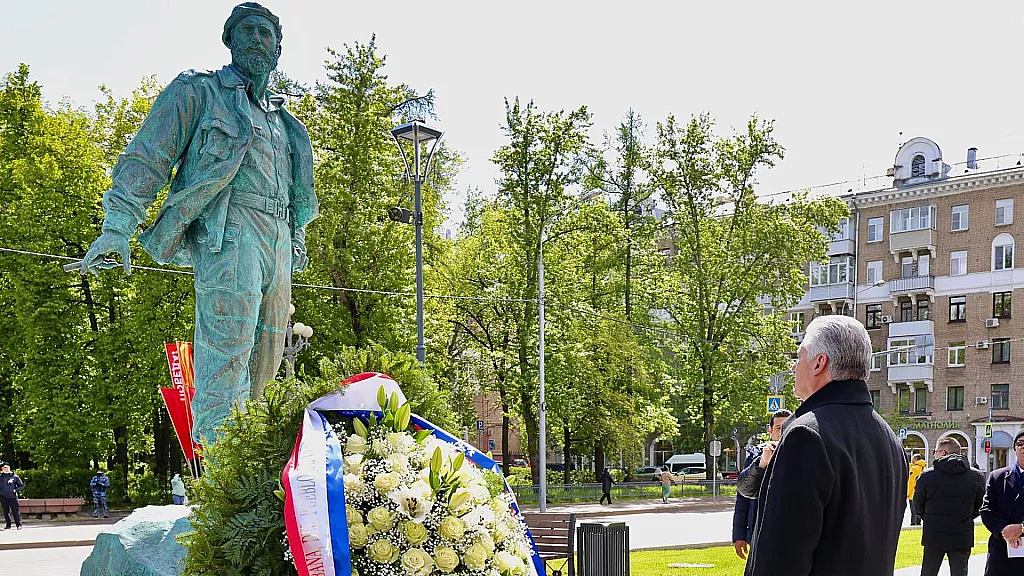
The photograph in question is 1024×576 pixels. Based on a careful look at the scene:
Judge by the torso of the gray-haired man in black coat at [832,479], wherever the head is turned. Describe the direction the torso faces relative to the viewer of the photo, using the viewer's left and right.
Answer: facing away from the viewer and to the left of the viewer

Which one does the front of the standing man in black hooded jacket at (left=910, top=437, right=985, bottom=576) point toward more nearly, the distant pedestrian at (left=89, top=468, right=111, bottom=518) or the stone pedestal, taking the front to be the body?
the distant pedestrian

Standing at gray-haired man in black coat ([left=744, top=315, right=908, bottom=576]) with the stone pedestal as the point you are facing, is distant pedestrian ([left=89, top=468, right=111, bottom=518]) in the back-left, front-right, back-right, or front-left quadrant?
front-right

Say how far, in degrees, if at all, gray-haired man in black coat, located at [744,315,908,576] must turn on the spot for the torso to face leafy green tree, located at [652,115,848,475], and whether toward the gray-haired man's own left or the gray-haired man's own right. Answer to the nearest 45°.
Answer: approximately 45° to the gray-haired man's own right

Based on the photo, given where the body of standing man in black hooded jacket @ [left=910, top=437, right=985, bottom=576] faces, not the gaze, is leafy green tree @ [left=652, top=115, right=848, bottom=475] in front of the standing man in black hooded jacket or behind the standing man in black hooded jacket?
in front

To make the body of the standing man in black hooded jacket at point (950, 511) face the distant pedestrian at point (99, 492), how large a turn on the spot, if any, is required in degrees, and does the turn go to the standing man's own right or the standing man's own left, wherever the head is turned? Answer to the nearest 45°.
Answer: approximately 45° to the standing man's own left

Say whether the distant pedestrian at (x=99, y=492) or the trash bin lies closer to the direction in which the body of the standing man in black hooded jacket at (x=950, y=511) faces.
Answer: the distant pedestrian

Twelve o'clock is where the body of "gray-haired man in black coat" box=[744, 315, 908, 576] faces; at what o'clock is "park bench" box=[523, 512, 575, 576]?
The park bench is roughly at 1 o'clock from the gray-haired man in black coat.

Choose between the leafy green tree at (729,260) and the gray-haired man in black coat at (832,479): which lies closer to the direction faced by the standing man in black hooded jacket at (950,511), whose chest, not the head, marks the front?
the leafy green tree

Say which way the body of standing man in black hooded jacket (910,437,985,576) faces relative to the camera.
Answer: away from the camera

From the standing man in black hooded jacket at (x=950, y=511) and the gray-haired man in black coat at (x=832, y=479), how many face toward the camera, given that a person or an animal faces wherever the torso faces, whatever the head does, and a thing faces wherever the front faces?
0

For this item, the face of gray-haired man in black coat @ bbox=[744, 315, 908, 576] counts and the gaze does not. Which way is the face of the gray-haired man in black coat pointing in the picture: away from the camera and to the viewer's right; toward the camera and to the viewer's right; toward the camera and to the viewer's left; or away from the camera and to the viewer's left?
away from the camera and to the viewer's left

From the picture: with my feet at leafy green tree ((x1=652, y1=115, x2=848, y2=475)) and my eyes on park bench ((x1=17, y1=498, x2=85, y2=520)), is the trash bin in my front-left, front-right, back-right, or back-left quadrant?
front-left
